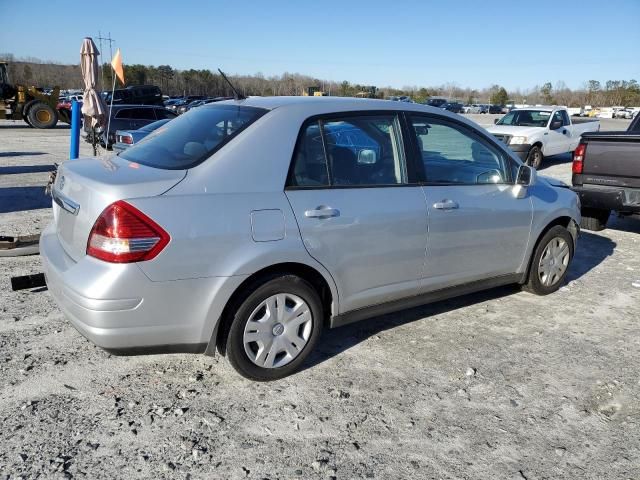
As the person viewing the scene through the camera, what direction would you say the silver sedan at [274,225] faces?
facing away from the viewer and to the right of the viewer

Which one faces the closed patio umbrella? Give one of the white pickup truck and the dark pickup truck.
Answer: the white pickup truck

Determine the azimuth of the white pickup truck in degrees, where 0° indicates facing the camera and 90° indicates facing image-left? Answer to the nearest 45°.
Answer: approximately 45°

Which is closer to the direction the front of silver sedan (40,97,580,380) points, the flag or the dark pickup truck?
the dark pickup truck

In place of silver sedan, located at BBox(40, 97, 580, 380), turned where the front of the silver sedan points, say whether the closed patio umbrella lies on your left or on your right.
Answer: on your left

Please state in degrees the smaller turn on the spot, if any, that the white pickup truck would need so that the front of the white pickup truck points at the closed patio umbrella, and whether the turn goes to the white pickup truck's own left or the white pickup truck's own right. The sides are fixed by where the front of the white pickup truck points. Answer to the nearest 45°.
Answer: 0° — it already faces it

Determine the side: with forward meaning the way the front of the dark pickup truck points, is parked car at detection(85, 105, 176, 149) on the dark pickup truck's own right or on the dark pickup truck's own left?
on the dark pickup truck's own left

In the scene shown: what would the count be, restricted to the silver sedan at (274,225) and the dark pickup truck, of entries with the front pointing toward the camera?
0

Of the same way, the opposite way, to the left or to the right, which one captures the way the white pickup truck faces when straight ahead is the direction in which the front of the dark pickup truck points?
the opposite way
